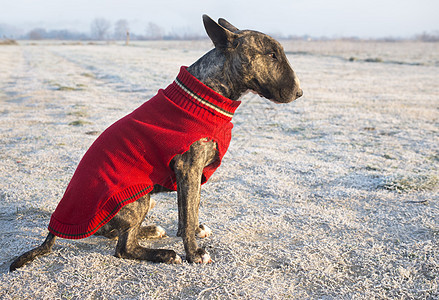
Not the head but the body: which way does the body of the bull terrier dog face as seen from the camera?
to the viewer's right
